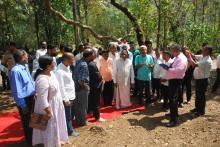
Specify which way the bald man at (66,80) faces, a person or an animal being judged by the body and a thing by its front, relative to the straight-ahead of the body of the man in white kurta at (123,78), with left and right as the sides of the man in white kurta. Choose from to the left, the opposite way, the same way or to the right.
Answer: to the left

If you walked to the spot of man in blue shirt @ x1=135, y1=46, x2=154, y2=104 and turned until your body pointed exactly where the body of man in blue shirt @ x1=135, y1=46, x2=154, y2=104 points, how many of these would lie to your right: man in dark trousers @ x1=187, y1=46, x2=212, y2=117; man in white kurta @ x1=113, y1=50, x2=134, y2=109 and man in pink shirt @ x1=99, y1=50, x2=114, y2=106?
2

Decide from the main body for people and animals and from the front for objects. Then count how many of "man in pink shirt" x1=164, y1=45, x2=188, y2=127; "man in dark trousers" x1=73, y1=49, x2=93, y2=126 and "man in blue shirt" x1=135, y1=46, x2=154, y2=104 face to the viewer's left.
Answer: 1

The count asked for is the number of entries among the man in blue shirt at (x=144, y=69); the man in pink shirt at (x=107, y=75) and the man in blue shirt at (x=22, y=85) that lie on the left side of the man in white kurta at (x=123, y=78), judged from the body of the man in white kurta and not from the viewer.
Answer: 1

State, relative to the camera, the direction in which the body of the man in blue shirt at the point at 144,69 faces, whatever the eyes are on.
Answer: toward the camera

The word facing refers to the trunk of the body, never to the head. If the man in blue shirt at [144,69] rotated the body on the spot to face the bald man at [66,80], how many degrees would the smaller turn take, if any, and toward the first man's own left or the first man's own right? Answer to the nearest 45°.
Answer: approximately 45° to the first man's own right

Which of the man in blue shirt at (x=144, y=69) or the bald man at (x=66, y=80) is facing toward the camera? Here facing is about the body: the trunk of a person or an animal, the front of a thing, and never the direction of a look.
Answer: the man in blue shirt

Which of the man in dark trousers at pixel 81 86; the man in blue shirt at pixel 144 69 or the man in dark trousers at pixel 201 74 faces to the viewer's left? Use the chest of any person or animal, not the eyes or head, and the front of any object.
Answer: the man in dark trousers at pixel 201 74

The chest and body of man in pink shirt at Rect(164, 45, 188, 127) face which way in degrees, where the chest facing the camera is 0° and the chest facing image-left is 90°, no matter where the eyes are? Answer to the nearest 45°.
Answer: approximately 90°

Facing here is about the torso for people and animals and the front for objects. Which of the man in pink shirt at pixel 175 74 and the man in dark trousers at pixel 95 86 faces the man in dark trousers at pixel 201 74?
the man in dark trousers at pixel 95 86

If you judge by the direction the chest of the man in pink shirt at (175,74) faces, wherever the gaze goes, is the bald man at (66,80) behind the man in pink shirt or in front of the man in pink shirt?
in front

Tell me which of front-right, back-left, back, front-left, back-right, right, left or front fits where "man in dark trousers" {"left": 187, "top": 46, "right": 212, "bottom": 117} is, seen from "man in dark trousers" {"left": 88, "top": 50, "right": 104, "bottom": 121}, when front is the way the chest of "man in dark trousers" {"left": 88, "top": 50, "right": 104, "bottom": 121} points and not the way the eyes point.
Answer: front

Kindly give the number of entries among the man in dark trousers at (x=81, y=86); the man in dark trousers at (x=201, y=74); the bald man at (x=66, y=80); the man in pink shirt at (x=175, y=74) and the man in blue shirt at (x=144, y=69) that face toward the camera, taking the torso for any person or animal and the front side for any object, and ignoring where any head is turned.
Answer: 1

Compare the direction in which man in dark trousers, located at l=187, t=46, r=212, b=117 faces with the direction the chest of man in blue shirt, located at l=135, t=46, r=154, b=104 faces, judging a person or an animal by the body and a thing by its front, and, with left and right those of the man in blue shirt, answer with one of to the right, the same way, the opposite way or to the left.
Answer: to the right

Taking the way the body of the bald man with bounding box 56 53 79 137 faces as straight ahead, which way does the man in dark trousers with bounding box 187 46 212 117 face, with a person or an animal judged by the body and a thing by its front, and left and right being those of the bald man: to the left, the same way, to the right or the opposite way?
the opposite way

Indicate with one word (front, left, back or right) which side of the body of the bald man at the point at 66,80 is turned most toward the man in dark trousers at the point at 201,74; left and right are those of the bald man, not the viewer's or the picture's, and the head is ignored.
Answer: front

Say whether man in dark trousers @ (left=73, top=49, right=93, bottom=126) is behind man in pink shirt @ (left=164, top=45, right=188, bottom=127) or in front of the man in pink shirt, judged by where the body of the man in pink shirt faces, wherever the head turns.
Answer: in front

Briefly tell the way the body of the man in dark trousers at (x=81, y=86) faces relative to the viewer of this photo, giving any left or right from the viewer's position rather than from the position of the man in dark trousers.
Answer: facing to the right of the viewer

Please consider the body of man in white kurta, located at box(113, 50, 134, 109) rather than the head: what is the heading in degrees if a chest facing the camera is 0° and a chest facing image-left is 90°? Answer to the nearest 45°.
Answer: approximately 0°
